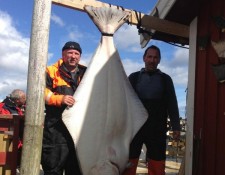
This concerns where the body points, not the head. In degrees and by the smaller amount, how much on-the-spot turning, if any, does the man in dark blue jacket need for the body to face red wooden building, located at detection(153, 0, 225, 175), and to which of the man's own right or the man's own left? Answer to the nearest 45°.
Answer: approximately 90° to the man's own left

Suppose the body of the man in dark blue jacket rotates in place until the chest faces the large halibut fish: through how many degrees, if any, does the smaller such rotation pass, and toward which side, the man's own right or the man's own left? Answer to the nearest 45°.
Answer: approximately 45° to the man's own right

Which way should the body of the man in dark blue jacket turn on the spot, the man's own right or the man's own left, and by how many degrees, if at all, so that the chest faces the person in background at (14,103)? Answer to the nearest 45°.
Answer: approximately 135° to the man's own right

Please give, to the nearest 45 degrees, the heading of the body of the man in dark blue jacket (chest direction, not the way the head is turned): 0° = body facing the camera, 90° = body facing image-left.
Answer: approximately 0°

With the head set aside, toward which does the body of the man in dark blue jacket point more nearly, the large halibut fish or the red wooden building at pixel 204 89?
the large halibut fish
